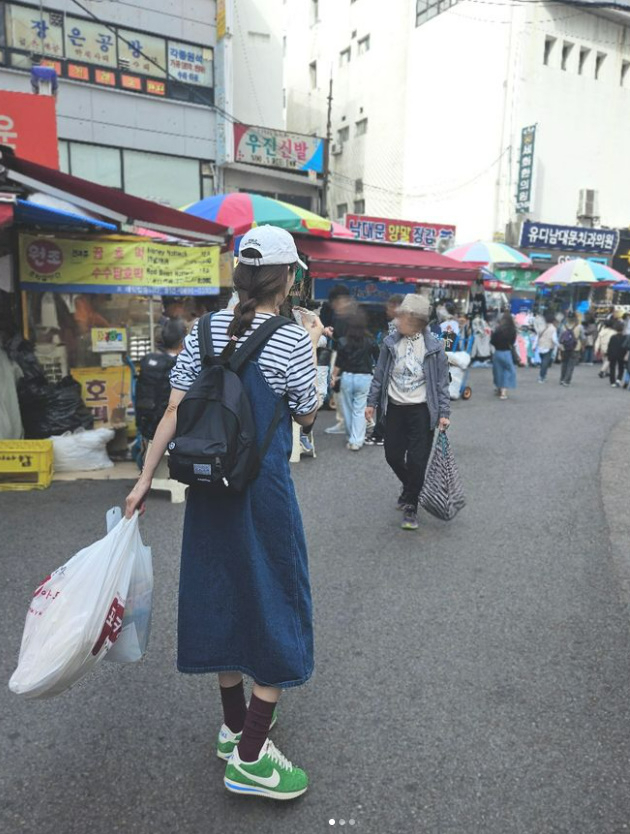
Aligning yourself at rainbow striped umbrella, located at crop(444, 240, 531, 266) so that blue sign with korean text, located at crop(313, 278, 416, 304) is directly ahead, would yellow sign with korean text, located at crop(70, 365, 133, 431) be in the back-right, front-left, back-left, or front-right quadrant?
front-left

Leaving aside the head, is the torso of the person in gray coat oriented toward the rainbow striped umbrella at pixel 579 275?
no

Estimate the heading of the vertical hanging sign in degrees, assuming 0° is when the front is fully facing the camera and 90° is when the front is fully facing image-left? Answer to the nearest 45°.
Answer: approximately 45°

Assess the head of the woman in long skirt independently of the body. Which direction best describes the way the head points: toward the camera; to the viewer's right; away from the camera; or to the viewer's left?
away from the camera

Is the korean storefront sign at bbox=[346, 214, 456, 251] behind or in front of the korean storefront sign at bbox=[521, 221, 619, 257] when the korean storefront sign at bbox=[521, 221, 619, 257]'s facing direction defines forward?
in front

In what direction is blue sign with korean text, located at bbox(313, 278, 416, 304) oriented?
toward the camera

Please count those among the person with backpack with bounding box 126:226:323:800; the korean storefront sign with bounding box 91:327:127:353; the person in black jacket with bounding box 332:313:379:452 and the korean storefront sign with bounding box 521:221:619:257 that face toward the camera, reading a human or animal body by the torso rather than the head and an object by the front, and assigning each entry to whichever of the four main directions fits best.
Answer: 2

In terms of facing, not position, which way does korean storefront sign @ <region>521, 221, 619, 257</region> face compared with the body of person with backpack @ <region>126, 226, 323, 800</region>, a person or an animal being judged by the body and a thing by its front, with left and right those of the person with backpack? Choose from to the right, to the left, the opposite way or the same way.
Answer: the opposite way

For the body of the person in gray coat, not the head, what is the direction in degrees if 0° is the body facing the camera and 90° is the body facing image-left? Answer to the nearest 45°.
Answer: approximately 0°

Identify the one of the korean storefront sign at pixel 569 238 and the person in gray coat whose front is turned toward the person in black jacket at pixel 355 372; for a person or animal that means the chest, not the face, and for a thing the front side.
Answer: the korean storefront sign

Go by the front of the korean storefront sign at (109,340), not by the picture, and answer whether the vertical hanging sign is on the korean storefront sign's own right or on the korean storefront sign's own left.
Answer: on the korean storefront sign's own left

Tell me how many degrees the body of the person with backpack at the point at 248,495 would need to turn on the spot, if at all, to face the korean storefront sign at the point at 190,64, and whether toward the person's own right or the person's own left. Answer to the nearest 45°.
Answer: approximately 45° to the person's own left

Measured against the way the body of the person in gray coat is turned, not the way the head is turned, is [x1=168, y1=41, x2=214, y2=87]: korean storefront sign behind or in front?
behind

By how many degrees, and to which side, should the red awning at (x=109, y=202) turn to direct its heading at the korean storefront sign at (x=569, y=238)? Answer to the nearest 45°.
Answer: approximately 90° to its left

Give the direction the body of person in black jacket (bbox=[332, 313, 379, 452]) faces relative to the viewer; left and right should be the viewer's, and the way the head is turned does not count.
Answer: facing away from the viewer

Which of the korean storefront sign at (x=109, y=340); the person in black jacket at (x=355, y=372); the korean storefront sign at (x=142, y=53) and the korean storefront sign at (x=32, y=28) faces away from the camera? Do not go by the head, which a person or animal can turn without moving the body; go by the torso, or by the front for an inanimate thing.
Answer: the person in black jacket

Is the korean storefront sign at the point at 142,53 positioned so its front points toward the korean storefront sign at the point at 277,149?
no
